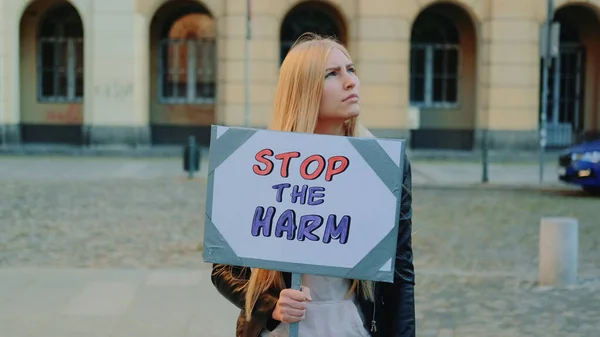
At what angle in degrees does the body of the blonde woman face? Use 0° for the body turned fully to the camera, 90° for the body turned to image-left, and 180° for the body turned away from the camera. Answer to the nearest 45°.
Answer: approximately 0°

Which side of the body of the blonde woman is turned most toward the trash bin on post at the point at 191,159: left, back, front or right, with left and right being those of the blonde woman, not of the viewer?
back

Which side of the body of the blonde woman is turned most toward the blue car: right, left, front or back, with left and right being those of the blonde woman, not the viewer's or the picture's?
back

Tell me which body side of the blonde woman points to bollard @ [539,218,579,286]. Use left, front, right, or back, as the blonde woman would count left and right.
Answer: back

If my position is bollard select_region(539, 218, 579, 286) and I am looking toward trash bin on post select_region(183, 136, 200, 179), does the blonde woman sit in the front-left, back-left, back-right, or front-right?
back-left

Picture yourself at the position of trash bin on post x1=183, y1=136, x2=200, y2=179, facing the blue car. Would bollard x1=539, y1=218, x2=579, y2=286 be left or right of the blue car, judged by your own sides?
right
